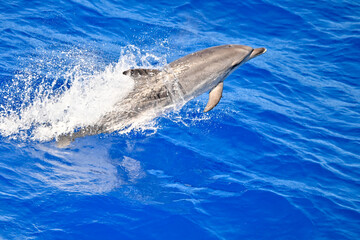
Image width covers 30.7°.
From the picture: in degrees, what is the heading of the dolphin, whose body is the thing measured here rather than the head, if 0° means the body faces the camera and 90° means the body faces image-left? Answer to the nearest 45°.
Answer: approximately 270°
